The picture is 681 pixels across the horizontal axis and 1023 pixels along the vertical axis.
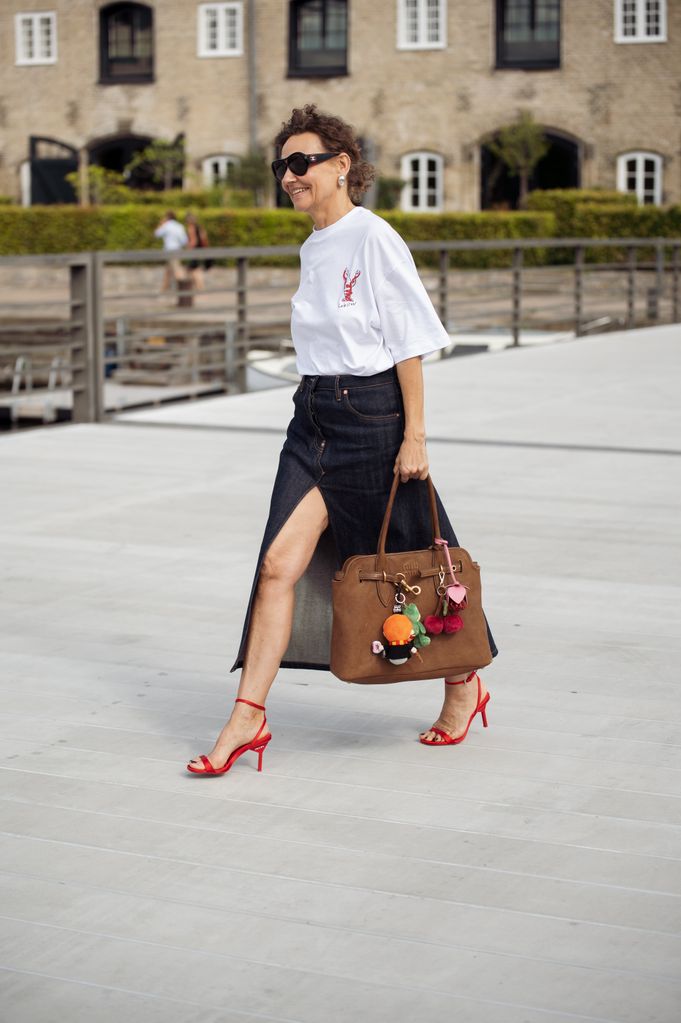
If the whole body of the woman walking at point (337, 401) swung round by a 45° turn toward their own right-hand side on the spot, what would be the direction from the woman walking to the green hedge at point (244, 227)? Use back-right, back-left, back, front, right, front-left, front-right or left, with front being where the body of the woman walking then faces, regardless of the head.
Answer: right

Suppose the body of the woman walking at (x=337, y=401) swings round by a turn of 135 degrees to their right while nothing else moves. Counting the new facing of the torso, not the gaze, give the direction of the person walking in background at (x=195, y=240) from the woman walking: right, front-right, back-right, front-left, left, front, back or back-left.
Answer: front

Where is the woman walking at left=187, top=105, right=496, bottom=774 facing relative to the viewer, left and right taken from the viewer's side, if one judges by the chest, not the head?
facing the viewer and to the left of the viewer

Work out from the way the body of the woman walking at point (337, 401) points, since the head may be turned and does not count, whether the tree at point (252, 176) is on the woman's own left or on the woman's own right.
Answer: on the woman's own right

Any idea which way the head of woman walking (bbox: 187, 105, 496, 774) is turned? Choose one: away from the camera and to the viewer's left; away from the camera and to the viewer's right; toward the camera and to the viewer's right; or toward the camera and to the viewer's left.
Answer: toward the camera and to the viewer's left

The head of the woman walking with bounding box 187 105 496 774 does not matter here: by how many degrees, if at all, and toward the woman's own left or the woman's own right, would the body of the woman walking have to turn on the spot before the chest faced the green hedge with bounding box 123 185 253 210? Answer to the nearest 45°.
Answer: approximately 135° to the woman's own right

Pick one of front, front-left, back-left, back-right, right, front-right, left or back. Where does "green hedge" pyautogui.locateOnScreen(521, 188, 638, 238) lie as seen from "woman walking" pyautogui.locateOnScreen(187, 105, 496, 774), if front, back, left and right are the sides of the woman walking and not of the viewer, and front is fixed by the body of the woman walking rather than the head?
back-right
